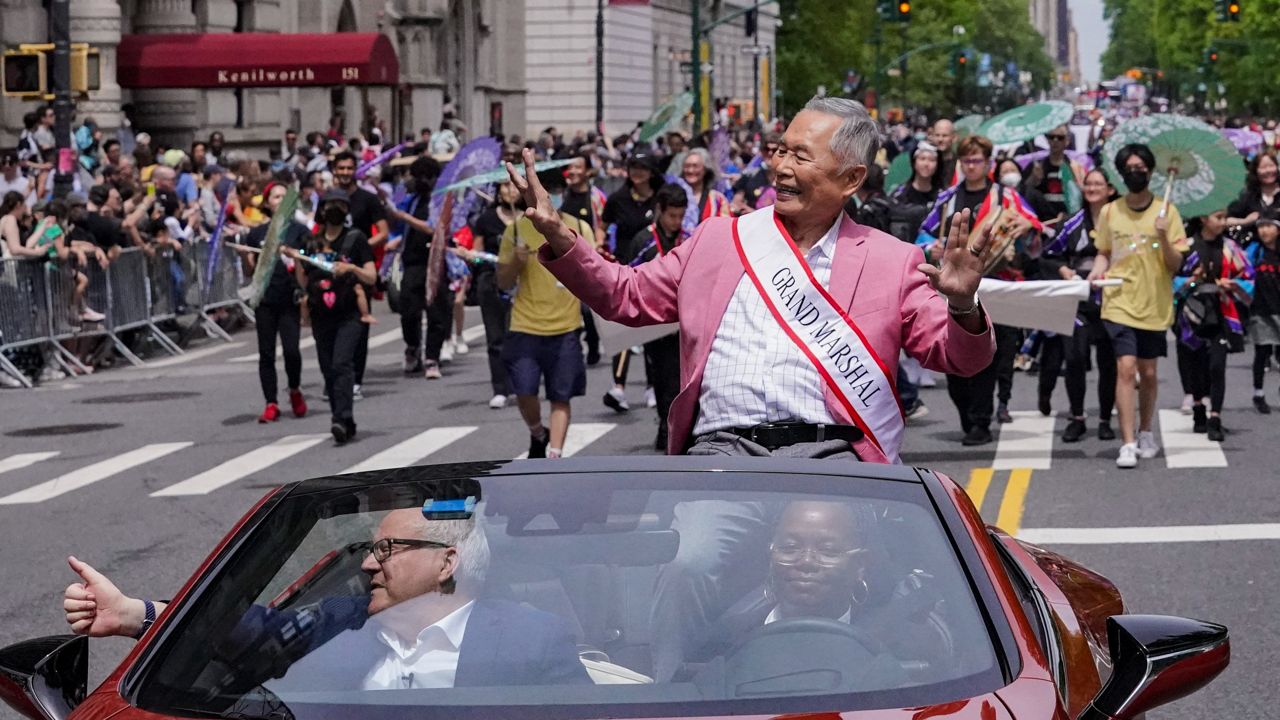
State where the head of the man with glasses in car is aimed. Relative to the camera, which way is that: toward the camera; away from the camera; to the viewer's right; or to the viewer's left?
to the viewer's left

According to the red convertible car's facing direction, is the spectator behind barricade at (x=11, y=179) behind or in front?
behind

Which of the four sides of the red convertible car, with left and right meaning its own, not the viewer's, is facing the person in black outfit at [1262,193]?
back

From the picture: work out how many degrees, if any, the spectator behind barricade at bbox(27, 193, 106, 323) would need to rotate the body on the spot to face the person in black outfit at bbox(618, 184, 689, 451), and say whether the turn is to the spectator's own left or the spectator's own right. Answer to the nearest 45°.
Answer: approximately 45° to the spectator's own right

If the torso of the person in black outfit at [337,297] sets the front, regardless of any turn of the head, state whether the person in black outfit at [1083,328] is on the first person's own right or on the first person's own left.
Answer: on the first person's own left

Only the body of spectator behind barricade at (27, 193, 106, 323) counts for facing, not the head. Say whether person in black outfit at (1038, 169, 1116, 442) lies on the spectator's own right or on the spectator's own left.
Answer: on the spectator's own right

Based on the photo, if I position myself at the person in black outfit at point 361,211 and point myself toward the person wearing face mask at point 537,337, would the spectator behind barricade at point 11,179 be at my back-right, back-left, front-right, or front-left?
back-right
